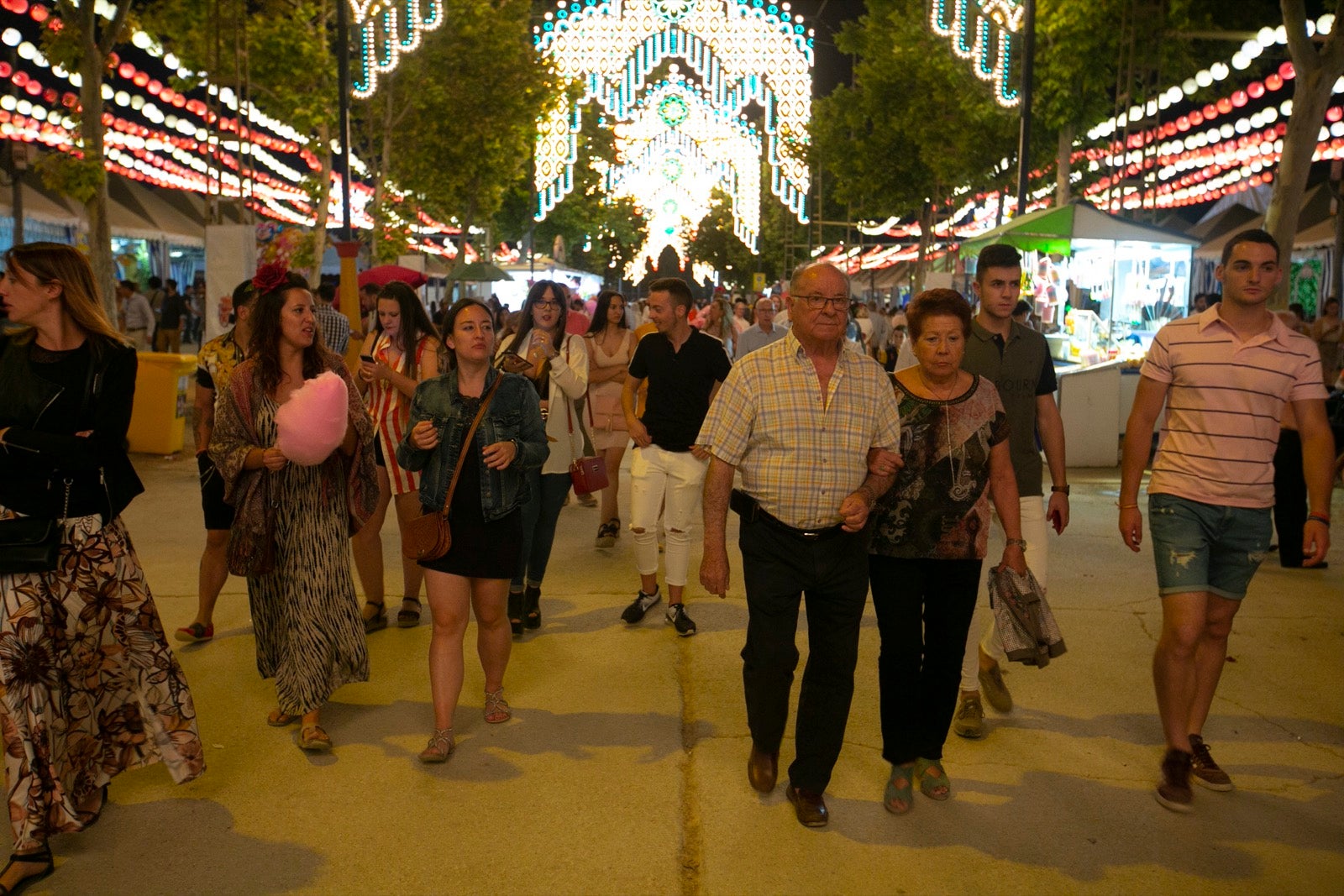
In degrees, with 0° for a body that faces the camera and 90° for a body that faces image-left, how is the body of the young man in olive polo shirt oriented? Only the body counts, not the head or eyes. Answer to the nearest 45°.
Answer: approximately 0°

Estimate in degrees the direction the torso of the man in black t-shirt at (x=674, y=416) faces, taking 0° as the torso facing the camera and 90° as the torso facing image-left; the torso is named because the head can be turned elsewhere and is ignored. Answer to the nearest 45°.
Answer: approximately 0°

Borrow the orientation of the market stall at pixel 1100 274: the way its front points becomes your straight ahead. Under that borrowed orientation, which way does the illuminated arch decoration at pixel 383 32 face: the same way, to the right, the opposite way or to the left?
to the left

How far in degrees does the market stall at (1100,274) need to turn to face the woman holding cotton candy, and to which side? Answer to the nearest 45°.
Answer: approximately 45° to its left

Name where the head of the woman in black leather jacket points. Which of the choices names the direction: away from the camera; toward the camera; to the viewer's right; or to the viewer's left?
to the viewer's left

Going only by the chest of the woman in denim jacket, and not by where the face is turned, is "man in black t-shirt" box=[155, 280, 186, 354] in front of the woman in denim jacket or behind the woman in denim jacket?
behind
